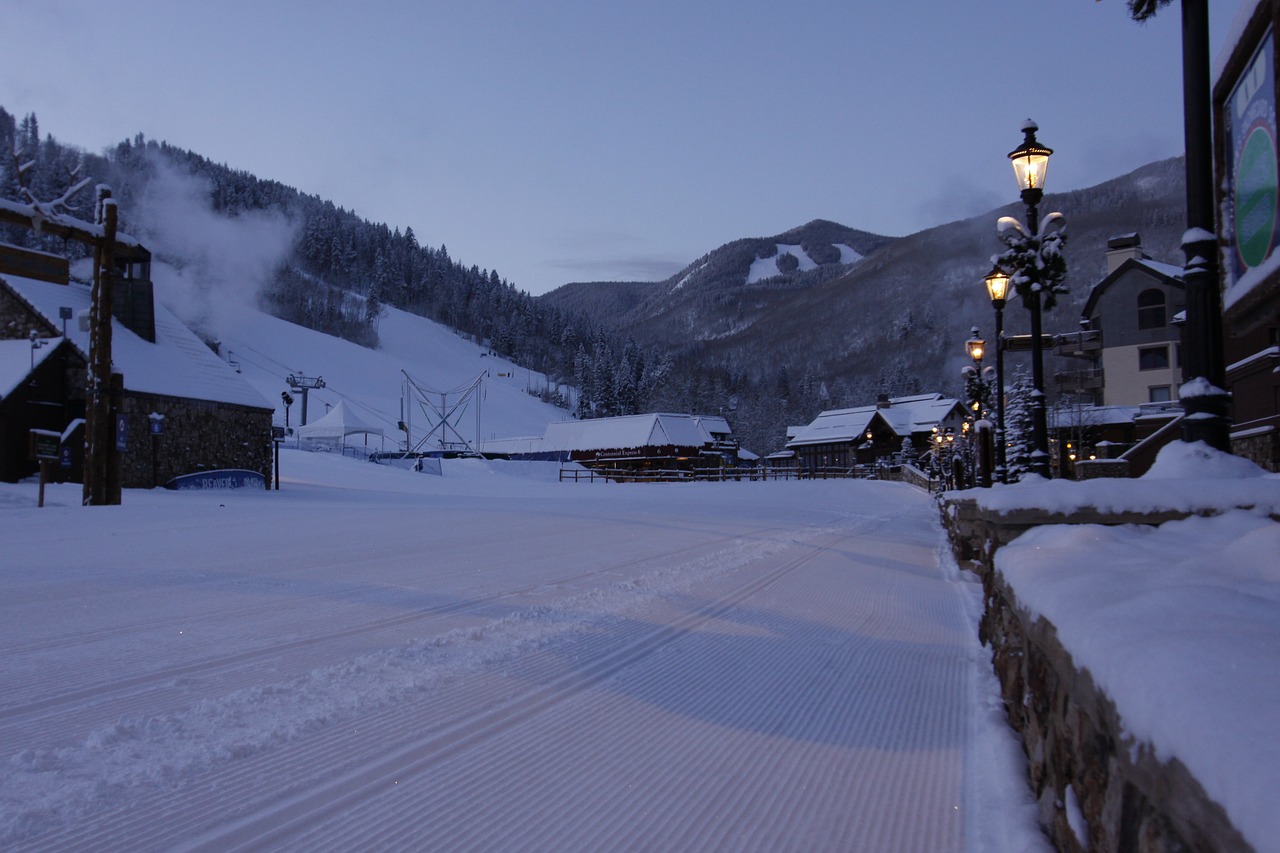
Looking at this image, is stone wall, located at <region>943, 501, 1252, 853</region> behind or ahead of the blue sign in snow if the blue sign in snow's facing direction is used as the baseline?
ahead

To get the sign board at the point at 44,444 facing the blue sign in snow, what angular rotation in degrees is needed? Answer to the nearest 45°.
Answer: approximately 135° to its left

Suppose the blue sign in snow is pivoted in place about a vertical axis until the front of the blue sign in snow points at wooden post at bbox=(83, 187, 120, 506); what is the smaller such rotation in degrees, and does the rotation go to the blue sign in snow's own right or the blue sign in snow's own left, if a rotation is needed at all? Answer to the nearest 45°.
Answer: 0° — it already faces it

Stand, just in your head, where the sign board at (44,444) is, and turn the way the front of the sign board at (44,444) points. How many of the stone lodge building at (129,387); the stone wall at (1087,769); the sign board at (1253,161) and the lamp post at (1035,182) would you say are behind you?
1

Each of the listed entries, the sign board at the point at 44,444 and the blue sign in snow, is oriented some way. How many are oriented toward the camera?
2

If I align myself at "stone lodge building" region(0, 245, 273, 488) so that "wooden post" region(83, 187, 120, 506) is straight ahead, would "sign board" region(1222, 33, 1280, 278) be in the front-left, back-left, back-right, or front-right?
front-left

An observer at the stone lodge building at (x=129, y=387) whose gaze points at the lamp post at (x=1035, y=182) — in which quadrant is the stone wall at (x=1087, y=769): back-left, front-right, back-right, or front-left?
front-right

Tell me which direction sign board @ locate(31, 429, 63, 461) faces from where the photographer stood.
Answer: facing the viewer

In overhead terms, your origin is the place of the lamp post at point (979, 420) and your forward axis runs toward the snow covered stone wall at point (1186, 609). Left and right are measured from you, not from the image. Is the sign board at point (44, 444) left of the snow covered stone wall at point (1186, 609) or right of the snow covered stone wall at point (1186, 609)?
right

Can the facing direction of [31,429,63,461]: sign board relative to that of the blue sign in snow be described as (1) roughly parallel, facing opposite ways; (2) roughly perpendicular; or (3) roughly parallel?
roughly parallel

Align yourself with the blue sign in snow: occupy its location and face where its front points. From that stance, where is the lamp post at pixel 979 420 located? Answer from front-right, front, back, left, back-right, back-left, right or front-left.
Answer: front-left

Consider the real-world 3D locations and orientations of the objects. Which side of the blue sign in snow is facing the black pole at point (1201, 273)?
front
